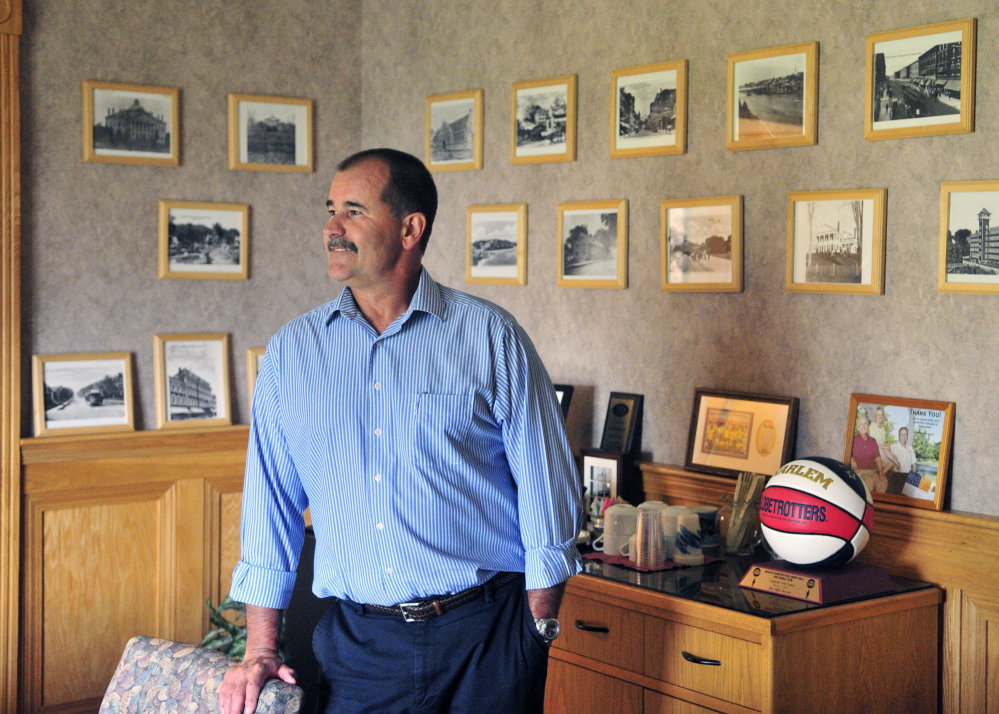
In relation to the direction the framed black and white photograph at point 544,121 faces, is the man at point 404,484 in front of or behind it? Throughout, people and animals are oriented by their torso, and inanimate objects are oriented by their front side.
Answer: in front

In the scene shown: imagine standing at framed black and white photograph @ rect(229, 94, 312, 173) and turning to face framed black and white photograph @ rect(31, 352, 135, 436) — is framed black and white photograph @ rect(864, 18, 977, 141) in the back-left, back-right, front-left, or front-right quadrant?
back-left

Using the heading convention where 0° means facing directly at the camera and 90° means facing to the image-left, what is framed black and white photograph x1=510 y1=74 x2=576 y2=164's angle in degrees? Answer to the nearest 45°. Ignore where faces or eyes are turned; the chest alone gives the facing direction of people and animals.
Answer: approximately 45°

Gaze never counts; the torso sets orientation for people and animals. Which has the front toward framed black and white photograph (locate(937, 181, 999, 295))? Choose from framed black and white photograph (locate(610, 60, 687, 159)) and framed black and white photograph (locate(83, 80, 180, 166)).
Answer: framed black and white photograph (locate(83, 80, 180, 166))

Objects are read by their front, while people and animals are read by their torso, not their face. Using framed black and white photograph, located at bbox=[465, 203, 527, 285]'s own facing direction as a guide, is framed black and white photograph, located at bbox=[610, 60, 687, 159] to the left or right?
on its left

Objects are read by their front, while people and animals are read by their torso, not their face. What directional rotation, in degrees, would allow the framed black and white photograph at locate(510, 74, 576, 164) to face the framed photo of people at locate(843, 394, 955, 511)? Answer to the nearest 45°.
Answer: approximately 90° to its left

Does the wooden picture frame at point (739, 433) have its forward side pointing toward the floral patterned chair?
yes

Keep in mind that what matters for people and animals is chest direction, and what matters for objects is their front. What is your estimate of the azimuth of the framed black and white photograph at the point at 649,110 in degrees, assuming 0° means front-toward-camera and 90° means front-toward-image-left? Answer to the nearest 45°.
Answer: approximately 45°

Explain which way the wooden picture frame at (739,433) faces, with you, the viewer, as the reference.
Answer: facing the viewer and to the left of the viewer

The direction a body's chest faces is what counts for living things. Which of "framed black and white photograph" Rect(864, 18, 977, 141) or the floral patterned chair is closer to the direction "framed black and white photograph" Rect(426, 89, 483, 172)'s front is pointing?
the floral patterned chair

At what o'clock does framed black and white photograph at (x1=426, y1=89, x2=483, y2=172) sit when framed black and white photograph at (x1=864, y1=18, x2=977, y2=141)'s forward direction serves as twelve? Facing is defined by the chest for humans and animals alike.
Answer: framed black and white photograph at (x1=426, y1=89, x2=483, y2=172) is roughly at 2 o'clock from framed black and white photograph at (x1=864, y1=18, x2=977, y2=141).
